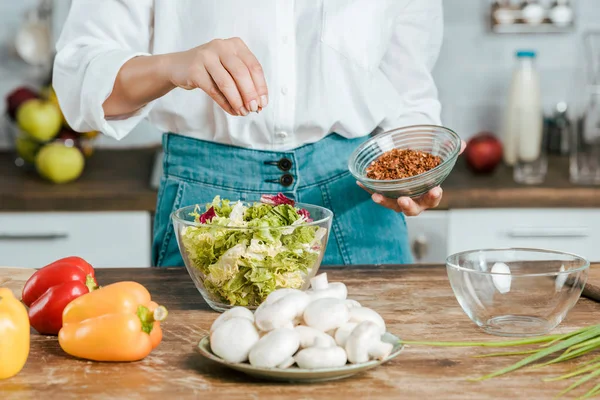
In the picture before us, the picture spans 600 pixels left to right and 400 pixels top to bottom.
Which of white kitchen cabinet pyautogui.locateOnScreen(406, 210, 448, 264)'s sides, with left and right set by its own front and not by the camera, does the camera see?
front

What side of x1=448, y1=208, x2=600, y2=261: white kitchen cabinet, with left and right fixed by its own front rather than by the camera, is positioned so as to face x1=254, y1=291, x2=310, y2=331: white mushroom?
front

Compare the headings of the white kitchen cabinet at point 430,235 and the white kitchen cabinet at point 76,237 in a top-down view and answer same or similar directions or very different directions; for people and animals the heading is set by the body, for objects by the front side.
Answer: same or similar directions

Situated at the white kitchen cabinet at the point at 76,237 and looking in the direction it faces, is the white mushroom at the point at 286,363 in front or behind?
in front

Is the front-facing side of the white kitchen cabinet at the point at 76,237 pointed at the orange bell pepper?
yes

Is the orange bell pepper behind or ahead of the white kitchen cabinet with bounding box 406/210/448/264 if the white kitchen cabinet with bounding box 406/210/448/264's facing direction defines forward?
ahead

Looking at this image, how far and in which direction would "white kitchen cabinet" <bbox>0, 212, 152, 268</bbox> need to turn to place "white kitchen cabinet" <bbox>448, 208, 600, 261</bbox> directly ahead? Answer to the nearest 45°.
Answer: approximately 90° to its left

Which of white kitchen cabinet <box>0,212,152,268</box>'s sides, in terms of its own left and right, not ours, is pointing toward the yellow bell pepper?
front

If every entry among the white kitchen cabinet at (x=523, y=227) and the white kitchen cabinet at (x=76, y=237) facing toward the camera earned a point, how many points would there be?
2

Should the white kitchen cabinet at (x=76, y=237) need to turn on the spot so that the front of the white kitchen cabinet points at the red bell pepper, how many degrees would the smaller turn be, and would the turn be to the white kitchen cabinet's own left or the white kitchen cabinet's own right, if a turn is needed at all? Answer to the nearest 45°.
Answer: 0° — it already faces it

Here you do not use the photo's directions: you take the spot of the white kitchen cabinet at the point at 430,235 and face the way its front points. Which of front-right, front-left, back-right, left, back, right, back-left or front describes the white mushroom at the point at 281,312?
front

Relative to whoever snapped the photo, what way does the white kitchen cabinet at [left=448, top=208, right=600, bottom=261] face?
facing the viewer

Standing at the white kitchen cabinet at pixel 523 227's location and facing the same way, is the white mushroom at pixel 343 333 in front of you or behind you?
in front
